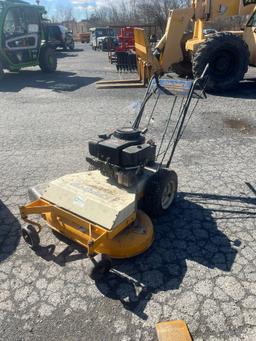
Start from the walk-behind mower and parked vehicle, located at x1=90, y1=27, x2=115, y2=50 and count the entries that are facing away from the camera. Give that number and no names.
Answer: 0

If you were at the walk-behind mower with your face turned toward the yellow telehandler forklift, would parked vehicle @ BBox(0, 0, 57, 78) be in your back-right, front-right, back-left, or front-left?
front-left

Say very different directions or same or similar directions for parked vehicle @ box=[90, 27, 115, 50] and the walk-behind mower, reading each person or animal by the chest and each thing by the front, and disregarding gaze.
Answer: same or similar directions

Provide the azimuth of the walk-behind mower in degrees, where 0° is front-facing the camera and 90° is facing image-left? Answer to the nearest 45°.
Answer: approximately 45°

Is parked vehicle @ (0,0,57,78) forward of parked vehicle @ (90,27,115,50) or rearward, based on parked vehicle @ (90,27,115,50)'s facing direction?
forward

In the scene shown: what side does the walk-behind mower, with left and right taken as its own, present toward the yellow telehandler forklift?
back

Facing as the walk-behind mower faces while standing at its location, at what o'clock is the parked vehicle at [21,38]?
The parked vehicle is roughly at 4 o'clock from the walk-behind mower.

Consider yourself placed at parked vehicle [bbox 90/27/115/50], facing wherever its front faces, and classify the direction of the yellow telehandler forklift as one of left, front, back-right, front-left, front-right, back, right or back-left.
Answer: front-left

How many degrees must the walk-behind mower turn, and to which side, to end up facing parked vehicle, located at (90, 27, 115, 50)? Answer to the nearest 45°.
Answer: approximately 135° to its right
